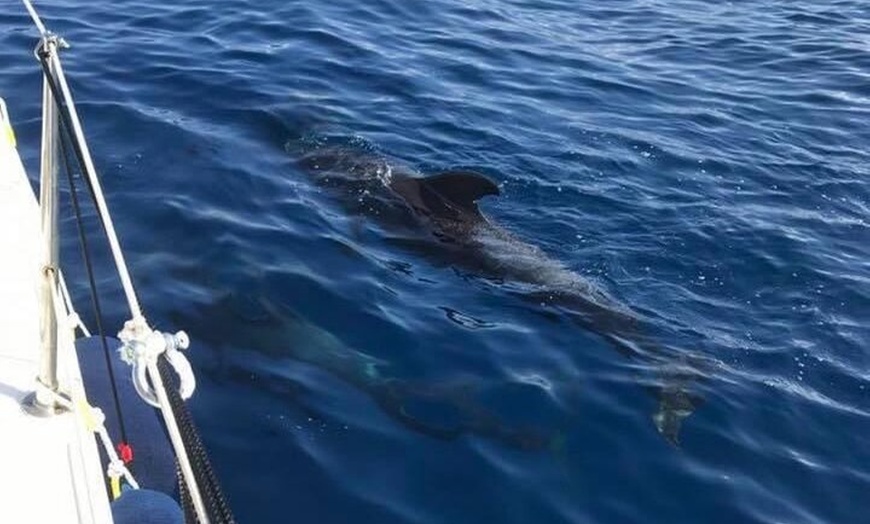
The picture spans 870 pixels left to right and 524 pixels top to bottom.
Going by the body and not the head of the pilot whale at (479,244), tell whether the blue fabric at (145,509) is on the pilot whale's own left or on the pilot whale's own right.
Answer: on the pilot whale's own left

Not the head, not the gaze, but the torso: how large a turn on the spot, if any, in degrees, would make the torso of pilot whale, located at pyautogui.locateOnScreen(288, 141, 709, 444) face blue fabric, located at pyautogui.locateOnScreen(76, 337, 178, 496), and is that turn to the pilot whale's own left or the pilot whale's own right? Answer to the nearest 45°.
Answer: approximately 90° to the pilot whale's own left

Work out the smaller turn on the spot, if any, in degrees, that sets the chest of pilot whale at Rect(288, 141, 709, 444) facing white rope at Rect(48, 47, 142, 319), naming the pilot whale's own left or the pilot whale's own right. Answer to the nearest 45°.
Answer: approximately 135° to the pilot whale's own left

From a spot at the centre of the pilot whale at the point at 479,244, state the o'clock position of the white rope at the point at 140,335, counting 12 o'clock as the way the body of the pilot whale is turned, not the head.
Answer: The white rope is roughly at 8 o'clock from the pilot whale.

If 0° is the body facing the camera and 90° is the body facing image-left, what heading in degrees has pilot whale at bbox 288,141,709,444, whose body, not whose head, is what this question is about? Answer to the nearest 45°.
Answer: approximately 135°

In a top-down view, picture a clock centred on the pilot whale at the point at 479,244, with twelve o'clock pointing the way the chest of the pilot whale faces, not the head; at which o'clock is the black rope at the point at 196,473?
The black rope is roughly at 8 o'clock from the pilot whale.

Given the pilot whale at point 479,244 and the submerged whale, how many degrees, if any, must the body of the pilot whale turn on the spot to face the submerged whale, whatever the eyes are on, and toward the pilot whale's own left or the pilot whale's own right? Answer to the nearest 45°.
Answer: approximately 135° to the pilot whale's own left
